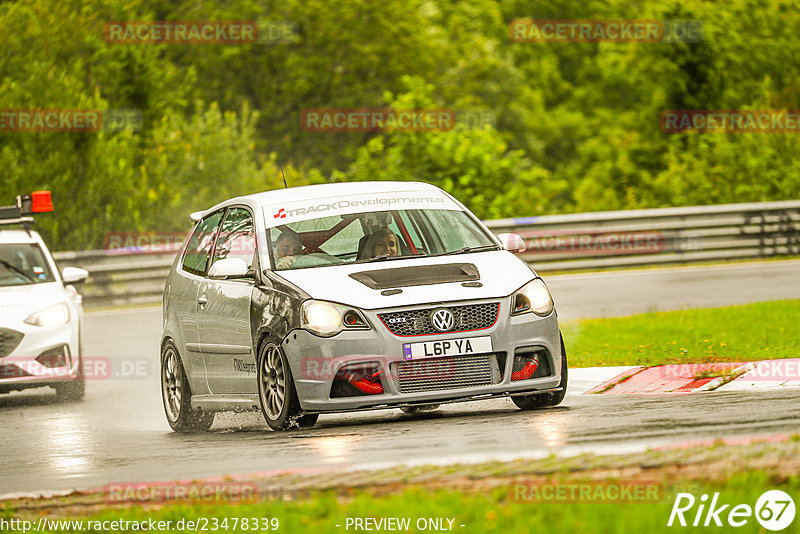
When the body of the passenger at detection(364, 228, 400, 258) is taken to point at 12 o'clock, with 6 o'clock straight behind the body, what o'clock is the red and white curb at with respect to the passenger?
The red and white curb is roughly at 10 o'clock from the passenger.

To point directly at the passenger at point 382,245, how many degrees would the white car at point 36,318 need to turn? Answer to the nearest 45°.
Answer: approximately 45° to its left

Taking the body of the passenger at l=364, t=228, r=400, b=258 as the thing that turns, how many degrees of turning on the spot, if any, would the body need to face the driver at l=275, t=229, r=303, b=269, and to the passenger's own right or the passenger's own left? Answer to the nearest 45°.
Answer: approximately 135° to the passenger's own right

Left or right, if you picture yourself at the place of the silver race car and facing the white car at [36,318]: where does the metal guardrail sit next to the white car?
right

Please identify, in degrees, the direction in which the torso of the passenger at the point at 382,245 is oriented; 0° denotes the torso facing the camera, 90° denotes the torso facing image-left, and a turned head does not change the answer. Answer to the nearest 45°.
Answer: approximately 315°

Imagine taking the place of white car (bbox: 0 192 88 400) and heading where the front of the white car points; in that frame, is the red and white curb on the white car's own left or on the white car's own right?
on the white car's own left

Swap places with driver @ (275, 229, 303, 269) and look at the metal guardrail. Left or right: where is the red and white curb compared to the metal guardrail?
right
